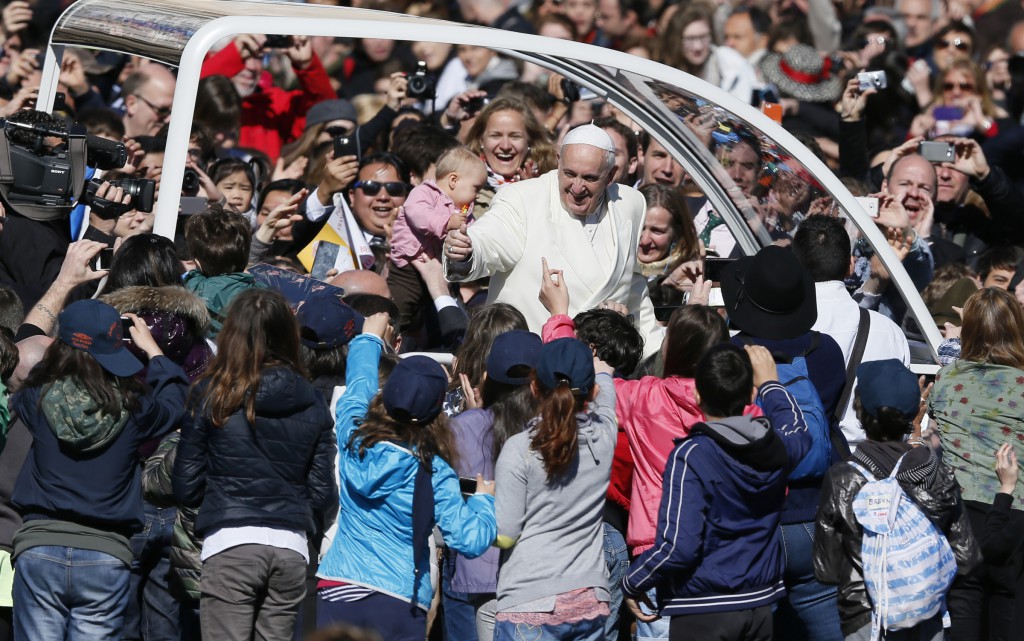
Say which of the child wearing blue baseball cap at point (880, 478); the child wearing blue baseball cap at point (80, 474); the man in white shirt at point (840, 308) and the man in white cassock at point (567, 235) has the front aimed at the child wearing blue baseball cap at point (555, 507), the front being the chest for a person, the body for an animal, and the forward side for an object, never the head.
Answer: the man in white cassock

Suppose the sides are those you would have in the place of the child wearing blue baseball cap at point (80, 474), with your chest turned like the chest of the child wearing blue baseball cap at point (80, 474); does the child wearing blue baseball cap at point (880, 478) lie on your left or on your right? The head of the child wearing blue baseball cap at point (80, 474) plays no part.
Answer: on your right

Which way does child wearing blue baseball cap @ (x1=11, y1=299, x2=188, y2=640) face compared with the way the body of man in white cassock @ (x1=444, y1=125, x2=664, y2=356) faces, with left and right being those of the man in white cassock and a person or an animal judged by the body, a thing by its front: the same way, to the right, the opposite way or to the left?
the opposite way

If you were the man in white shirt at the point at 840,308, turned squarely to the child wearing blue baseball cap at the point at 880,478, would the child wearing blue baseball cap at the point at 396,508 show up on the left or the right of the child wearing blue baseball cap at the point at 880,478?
right

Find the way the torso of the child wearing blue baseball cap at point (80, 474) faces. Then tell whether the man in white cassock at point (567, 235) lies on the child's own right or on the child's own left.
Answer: on the child's own right

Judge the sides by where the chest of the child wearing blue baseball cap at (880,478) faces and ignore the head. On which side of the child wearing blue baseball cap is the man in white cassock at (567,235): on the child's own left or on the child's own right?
on the child's own left

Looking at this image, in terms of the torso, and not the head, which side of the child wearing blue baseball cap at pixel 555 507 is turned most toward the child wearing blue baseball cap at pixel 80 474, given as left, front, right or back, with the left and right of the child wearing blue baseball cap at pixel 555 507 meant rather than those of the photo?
left

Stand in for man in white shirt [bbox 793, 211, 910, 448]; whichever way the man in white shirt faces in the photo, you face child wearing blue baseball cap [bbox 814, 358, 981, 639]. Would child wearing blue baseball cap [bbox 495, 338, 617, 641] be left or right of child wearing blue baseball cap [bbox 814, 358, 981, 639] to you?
right

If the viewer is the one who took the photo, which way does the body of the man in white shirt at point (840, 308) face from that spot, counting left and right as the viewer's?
facing away from the viewer

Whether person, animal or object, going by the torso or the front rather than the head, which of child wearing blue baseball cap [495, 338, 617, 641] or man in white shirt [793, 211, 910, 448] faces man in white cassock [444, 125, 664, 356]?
the child wearing blue baseball cap

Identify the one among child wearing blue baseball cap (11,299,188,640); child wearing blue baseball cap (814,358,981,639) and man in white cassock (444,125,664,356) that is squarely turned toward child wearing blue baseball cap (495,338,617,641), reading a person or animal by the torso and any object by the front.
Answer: the man in white cassock

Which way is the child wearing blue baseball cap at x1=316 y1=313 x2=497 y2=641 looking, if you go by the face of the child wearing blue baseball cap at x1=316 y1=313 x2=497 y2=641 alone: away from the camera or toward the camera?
away from the camera

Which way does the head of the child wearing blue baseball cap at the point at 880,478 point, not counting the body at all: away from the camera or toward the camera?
away from the camera

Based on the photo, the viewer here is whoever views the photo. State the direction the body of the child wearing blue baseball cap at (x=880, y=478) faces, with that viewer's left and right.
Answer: facing away from the viewer

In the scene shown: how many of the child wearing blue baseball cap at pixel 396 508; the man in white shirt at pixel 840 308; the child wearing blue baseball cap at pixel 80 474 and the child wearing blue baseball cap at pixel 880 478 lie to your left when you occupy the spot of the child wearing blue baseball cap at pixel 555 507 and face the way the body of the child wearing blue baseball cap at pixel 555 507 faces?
2
